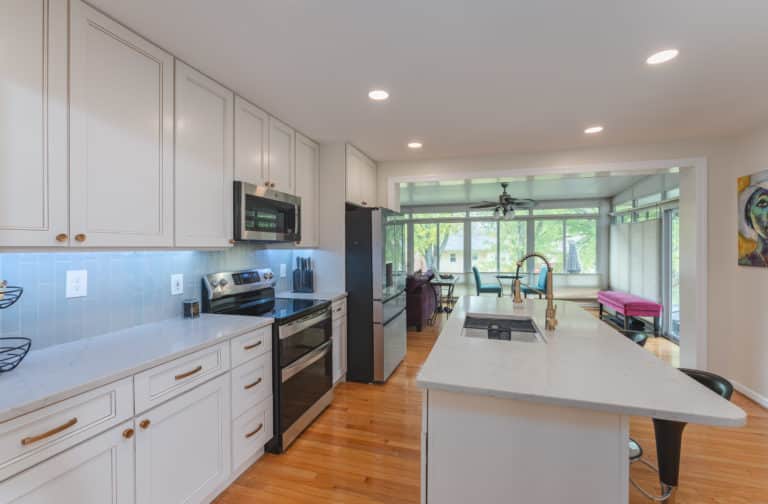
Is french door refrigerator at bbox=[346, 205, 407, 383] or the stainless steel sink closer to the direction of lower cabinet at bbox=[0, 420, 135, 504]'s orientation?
the stainless steel sink

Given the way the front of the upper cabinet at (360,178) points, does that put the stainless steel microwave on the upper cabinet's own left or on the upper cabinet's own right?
on the upper cabinet's own right

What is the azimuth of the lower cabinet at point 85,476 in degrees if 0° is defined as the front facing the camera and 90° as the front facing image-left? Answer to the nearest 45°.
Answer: approximately 315°

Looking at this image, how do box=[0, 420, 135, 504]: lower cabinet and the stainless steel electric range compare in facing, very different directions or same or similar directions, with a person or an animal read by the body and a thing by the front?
same or similar directions

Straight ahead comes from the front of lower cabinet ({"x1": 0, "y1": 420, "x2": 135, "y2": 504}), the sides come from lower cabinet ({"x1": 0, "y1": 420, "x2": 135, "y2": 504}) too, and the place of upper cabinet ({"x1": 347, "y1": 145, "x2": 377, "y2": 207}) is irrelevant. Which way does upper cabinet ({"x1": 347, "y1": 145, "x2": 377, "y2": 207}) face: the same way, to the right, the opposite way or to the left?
the same way

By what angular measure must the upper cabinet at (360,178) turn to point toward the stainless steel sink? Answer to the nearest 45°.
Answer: approximately 45° to its right

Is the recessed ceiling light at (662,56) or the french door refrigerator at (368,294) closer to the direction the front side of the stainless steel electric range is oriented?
the recessed ceiling light

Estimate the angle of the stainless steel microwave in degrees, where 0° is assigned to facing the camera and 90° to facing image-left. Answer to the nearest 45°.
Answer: approximately 315°

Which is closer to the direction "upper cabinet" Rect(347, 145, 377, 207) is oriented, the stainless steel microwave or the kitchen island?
the kitchen island

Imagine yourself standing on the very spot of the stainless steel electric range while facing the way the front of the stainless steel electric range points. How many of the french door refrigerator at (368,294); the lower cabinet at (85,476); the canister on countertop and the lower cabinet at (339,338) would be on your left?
2

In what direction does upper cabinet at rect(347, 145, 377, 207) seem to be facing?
to the viewer's right

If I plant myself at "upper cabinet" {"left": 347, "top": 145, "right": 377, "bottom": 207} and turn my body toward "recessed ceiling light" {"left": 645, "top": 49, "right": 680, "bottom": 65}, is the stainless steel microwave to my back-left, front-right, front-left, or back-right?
front-right

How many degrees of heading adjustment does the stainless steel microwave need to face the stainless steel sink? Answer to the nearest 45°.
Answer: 0° — it already faces it

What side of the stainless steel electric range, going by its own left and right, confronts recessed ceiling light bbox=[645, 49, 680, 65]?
front

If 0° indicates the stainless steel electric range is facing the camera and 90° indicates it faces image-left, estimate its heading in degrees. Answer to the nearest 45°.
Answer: approximately 315°

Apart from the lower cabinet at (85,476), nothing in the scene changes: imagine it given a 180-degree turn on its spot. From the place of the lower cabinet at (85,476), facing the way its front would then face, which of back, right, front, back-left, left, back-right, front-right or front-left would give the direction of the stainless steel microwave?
right

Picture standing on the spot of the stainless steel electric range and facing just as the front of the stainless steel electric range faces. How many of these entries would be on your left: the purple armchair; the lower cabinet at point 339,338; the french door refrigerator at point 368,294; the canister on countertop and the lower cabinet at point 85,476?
3

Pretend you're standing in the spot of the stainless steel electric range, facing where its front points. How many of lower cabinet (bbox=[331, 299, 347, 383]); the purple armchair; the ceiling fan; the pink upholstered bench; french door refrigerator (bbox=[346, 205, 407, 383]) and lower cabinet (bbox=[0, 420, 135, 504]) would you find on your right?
1
